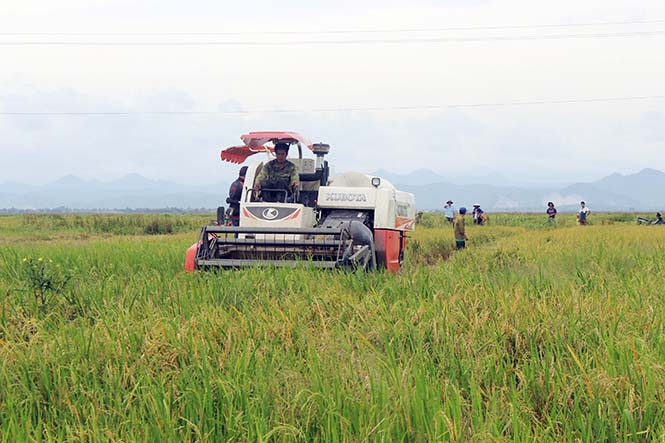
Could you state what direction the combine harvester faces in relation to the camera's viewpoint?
facing the viewer

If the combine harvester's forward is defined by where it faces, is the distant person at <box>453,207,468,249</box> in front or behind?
behind

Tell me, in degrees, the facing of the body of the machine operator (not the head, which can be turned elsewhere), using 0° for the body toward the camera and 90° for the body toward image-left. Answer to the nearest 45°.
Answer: approximately 0°

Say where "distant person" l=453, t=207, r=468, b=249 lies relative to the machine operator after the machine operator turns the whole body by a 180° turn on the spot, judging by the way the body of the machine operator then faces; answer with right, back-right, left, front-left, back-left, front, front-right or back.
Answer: front-right

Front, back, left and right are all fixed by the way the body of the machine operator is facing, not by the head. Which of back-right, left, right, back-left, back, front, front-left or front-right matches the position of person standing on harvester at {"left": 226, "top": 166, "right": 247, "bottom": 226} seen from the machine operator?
back-right
